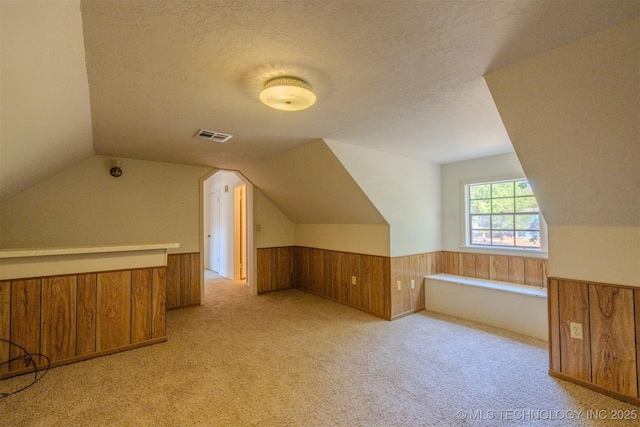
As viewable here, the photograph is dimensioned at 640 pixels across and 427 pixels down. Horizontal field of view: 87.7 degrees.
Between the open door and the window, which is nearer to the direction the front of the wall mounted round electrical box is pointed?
the window

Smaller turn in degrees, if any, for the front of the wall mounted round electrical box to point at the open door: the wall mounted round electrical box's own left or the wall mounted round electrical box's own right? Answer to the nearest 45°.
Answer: approximately 135° to the wall mounted round electrical box's own left

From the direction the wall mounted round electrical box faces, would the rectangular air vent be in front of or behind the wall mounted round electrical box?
in front

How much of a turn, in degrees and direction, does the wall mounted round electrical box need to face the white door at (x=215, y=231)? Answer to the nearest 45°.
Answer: approximately 135° to its left

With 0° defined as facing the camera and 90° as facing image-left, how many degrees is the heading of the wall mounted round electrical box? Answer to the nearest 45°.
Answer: approximately 0°

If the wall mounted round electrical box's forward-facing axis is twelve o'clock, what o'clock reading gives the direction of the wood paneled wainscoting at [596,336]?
The wood paneled wainscoting is roughly at 11 o'clock from the wall mounted round electrical box.

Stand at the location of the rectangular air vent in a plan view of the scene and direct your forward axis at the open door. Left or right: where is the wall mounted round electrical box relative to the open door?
left

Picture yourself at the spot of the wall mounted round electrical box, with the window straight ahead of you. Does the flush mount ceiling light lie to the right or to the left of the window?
right

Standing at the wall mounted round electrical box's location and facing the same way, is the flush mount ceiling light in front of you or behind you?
in front
